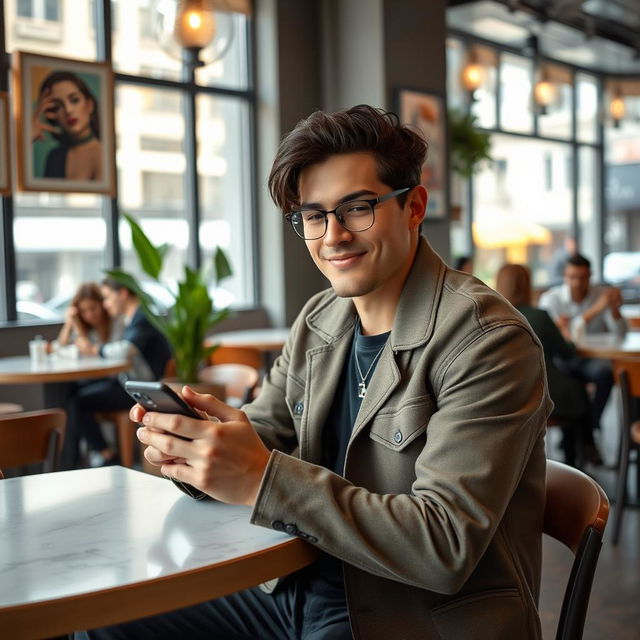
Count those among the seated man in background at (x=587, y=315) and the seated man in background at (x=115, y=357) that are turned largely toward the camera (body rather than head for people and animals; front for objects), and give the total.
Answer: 1

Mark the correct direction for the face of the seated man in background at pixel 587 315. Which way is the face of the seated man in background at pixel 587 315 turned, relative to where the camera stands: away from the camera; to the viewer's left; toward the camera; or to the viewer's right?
toward the camera

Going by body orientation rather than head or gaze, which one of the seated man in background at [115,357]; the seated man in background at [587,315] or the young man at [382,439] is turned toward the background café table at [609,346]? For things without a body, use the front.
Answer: the seated man in background at [587,315]

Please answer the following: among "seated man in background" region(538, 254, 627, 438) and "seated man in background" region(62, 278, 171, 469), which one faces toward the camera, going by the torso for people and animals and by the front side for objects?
"seated man in background" region(538, 254, 627, 438)

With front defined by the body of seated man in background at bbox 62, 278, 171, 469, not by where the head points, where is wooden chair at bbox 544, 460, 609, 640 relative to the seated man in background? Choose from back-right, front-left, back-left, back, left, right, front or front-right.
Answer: left

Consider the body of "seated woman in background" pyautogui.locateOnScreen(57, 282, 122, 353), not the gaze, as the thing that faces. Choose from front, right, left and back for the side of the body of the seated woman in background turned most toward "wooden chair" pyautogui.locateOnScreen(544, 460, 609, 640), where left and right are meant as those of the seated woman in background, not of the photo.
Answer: front

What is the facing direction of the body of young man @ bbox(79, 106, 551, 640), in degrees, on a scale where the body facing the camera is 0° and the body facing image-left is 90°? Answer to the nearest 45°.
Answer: approximately 45°

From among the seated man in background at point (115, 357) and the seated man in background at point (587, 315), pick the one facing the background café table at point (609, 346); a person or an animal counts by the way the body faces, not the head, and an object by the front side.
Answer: the seated man in background at point (587, 315)

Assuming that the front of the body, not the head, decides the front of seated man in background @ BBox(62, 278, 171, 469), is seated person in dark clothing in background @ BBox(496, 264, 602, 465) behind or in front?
behind

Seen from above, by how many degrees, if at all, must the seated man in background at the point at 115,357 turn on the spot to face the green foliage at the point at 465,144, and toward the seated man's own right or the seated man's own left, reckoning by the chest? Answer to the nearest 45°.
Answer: approximately 135° to the seated man's own right

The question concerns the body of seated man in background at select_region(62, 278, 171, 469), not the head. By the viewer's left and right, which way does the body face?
facing to the left of the viewer

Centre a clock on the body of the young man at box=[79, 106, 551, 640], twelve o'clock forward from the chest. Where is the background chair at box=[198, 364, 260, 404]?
The background chair is roughly at 4 o'clock from the young man.

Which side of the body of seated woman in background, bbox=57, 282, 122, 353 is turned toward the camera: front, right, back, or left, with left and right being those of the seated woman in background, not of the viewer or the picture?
front
